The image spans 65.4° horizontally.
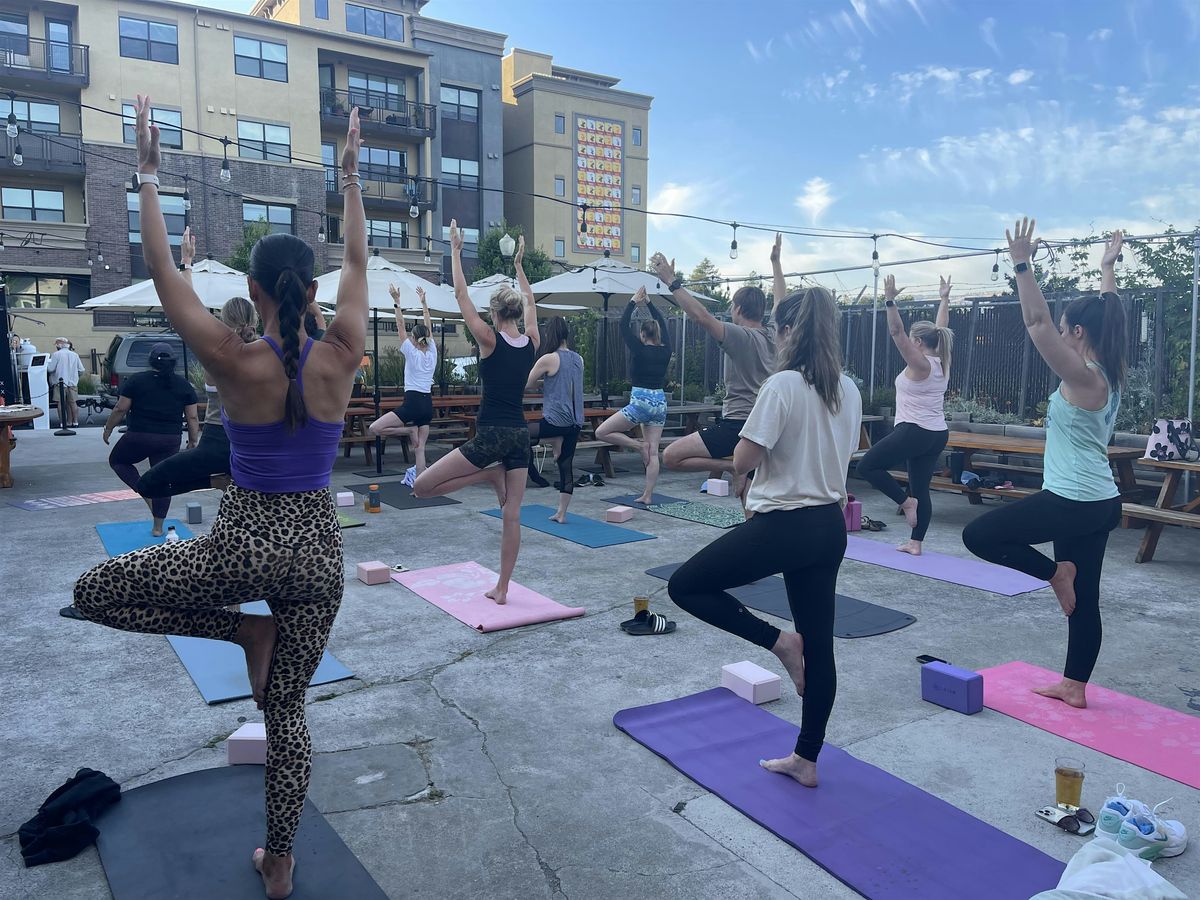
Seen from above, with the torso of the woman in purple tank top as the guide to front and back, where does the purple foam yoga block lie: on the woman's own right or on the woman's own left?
on the woman's own right

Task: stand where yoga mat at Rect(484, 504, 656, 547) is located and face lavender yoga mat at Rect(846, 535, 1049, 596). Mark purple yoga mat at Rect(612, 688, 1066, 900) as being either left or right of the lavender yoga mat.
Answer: right

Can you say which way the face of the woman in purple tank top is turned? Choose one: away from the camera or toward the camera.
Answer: away from the camera

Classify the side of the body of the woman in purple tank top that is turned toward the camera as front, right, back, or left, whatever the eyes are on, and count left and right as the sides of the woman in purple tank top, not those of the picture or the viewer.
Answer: back

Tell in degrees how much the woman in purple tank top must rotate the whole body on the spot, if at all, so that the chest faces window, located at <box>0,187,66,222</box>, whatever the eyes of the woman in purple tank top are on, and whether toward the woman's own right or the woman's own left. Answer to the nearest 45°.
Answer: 0° — they already face it

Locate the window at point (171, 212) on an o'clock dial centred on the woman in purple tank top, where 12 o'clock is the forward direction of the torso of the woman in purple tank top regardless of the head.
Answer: The window is roughly at 12 o'clock from the woman in purple tank top.

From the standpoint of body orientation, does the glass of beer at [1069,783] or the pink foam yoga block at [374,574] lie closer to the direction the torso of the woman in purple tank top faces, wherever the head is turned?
the pink foam yoga block

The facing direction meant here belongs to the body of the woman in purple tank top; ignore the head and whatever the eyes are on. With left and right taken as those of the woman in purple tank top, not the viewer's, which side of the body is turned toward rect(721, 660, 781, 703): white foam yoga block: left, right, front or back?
right

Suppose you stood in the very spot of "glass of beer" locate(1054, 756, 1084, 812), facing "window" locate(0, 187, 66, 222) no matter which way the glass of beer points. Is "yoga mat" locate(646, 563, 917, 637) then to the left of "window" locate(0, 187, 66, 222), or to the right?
right
